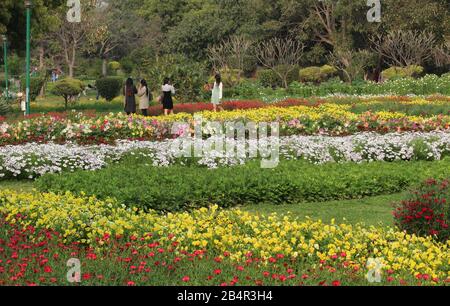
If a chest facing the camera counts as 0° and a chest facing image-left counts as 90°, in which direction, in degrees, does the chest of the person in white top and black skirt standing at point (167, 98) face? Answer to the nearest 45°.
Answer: approximately 180°

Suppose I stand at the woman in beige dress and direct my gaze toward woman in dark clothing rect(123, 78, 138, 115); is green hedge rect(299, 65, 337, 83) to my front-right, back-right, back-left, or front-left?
back-right

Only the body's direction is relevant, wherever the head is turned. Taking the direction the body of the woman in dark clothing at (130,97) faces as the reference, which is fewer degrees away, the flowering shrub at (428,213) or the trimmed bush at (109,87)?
the trimmed bush

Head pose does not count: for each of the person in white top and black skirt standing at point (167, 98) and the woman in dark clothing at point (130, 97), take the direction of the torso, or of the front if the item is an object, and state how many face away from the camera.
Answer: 2

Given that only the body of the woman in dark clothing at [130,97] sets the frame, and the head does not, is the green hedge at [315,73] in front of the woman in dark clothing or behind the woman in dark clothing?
in front

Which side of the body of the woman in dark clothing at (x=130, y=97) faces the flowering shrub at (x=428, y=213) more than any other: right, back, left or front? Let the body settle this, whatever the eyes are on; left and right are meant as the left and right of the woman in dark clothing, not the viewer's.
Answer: back

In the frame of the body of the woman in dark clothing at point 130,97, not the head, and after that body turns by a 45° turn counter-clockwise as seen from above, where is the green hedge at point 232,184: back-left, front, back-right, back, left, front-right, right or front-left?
back-left

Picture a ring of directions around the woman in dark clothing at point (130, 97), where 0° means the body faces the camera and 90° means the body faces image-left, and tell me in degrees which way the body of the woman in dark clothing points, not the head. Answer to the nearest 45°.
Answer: approximately 180°
